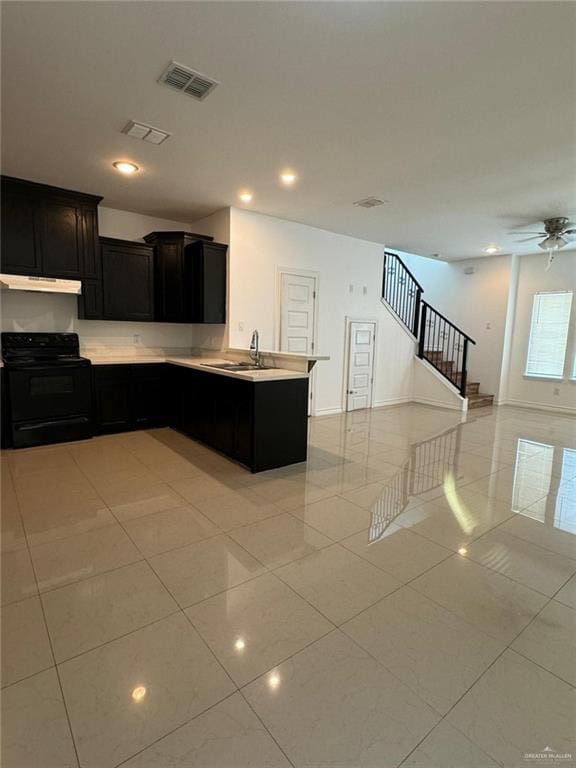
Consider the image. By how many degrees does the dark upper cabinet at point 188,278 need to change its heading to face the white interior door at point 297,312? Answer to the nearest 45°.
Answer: approximately 135° to its left

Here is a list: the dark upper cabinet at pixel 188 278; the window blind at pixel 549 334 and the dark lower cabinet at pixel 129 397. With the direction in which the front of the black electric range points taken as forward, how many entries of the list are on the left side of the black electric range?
3

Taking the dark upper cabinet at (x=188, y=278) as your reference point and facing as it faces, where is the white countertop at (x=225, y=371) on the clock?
The white countertop is roughly at 10 o'clock from the dark upper cabinet.

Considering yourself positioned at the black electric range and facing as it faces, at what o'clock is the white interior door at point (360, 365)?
The white interior door is roughly at 9 o'clock from the black electric range.

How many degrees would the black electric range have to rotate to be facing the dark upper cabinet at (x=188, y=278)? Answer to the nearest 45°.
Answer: approximately 90° to its left

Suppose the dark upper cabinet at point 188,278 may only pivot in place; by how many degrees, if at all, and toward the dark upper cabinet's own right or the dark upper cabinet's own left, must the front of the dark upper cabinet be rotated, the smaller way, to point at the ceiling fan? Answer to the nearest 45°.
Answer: approximately 135° to the dark upper cabinet's own left

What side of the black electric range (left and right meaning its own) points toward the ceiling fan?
left

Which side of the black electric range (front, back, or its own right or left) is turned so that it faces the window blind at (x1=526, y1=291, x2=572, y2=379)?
left

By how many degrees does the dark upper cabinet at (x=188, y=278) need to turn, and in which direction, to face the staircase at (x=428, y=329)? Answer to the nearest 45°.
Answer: approximately 135° to its left

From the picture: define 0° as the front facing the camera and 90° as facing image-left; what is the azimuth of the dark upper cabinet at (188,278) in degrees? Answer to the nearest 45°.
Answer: approximately 45°

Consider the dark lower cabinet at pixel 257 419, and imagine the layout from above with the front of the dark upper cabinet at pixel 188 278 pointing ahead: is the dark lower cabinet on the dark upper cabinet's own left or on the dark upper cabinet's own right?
on the dark upper cabinet's own left

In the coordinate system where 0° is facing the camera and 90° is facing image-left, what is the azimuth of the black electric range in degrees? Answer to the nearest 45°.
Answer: approximately 0°
